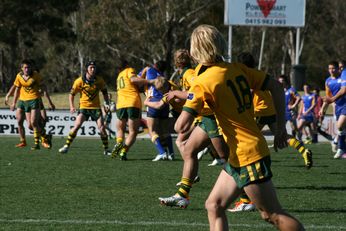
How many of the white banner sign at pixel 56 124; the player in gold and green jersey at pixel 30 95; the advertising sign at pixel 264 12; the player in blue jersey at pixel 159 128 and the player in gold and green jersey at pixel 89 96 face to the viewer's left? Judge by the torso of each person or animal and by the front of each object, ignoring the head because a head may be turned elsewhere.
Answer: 1

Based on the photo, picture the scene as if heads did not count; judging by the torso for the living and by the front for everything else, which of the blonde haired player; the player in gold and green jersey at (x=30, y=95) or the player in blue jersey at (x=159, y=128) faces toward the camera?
the player in gold and green jersey

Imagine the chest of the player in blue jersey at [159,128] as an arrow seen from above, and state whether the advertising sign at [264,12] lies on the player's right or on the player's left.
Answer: on the player's right

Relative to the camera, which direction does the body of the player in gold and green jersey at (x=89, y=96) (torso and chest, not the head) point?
toward the camera

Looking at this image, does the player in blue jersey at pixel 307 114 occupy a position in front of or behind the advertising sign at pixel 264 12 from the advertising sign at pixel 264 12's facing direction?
in front

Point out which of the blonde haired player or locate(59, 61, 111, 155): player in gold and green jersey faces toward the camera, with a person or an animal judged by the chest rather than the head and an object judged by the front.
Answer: the player in gold and green jersey

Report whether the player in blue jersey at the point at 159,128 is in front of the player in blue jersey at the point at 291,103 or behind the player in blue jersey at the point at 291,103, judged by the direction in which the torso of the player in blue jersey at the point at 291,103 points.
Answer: in front

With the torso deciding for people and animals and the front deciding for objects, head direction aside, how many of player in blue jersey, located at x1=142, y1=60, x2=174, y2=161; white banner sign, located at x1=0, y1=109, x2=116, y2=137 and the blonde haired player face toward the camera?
1

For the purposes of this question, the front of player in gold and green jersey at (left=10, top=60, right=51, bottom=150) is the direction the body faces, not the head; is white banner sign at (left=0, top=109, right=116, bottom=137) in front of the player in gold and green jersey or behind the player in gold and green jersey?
behind

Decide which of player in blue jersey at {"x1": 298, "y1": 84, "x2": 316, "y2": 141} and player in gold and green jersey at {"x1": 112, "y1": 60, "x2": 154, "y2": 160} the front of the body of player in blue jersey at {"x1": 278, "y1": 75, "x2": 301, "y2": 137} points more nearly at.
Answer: the player in gold and green jersey

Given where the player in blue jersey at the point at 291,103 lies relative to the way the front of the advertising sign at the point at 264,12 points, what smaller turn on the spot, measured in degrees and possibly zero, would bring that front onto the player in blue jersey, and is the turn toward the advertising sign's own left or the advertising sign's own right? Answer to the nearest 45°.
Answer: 0° — it already faces them

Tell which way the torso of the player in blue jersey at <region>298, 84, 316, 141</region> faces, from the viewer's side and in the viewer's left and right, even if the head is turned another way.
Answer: facing the viewer and to the left of the viewer

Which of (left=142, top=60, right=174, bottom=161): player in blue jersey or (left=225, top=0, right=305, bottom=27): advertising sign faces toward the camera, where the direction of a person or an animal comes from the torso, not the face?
the advertising sign

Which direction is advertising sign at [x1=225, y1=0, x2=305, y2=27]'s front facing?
toward the camera

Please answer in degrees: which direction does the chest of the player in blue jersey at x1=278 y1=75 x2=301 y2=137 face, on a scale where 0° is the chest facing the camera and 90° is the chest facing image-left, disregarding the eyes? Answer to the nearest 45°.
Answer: approximately 45°
